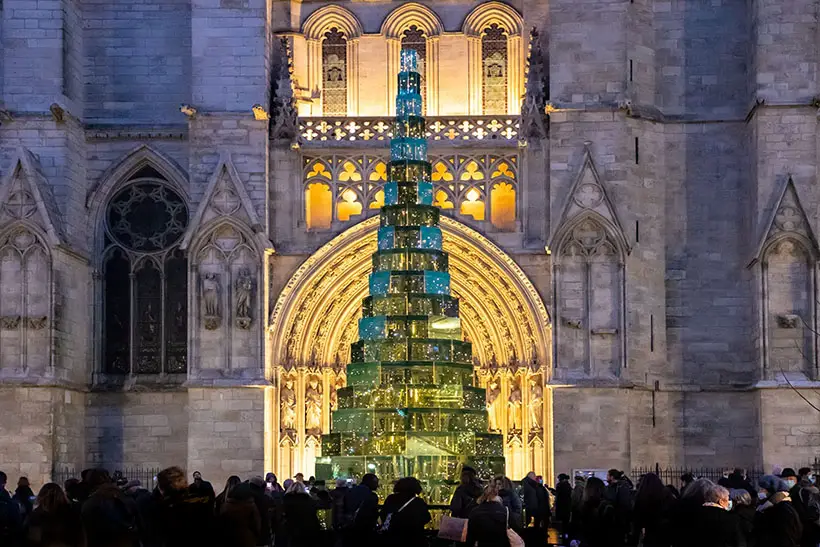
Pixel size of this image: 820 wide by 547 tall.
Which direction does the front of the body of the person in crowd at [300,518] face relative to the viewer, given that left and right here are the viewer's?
facing away from the viewer

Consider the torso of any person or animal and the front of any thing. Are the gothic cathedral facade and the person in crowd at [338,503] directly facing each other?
yes

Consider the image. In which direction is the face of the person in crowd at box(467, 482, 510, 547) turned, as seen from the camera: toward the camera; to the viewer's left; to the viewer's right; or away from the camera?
away from the camera

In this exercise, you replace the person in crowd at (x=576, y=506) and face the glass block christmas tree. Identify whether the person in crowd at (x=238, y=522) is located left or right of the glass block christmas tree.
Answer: left

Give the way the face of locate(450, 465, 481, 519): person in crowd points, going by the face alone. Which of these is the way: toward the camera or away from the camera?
away from the camera

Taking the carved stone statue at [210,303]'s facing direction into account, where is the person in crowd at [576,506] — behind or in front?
in front

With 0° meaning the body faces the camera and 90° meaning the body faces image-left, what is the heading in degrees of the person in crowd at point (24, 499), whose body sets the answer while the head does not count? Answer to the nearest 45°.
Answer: approximately 180°

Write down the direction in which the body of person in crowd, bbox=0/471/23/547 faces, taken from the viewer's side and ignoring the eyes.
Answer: away from the camera

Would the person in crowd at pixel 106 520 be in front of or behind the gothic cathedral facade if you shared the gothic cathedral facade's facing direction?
in front

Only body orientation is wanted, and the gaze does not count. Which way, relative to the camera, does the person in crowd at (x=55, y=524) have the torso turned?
away from the camera
